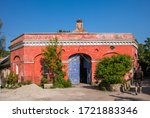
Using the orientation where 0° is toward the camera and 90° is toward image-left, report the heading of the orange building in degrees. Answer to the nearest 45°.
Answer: approximately 0°

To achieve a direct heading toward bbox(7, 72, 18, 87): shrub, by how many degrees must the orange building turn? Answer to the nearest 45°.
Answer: approximately 90° to its right

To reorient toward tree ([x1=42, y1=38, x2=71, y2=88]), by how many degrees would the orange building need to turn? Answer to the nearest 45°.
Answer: approximately 45° to its right

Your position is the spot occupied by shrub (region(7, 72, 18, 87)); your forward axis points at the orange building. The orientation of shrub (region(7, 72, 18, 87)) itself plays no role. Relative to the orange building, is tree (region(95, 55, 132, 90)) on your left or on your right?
right

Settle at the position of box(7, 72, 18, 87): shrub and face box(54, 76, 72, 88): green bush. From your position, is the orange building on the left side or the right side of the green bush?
left
